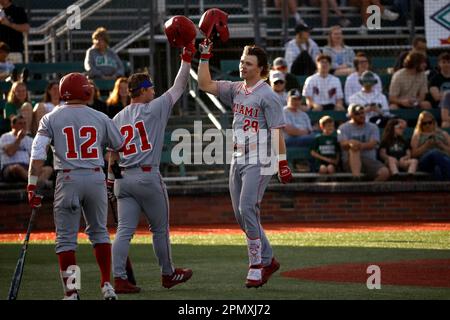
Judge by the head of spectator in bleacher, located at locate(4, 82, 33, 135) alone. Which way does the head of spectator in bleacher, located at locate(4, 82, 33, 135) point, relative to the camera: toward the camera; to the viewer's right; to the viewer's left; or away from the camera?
toward the camera

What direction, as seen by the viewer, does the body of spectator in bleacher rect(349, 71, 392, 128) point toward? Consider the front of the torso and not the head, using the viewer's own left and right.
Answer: facing the viewer

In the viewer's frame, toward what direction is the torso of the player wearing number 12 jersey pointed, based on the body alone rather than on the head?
away from the camera

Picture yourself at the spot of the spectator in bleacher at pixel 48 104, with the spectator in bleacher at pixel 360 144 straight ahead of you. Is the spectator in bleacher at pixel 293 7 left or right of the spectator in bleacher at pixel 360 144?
left

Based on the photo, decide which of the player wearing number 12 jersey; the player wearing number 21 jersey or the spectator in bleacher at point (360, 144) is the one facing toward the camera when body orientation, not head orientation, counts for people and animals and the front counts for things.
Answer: the spectator in bleacher

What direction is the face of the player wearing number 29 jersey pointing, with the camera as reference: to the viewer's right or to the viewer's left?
to the viewer's left

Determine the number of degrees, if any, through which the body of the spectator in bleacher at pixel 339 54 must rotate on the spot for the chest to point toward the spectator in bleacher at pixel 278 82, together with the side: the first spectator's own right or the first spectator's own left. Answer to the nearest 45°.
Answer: approximately 45° to the first spectator's own right

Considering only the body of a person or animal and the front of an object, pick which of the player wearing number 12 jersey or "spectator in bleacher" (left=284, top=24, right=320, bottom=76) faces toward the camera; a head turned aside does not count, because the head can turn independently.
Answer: the spectator in bleacher

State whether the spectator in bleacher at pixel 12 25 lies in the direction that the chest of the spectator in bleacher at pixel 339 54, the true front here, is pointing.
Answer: no

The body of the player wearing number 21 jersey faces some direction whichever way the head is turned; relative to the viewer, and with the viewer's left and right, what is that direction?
facing away from the viewer and to the right of the viewer

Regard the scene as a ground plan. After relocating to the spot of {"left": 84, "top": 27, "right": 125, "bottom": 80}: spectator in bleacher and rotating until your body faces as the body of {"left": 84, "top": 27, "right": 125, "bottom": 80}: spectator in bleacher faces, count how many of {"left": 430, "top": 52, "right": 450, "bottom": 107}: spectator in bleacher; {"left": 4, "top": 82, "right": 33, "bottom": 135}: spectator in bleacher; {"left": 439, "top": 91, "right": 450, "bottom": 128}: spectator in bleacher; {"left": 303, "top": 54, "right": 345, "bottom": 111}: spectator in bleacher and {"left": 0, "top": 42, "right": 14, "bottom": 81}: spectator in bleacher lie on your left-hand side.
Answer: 3

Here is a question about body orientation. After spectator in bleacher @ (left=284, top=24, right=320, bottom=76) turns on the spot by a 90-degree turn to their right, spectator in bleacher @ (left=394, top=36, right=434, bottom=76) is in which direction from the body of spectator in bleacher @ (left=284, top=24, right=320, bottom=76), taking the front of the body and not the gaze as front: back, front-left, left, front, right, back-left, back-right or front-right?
back

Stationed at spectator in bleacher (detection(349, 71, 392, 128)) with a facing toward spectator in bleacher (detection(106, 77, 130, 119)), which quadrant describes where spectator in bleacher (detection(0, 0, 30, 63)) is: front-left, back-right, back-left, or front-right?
front-right

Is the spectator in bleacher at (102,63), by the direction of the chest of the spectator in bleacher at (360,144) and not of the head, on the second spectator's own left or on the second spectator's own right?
on the second spectator's own right

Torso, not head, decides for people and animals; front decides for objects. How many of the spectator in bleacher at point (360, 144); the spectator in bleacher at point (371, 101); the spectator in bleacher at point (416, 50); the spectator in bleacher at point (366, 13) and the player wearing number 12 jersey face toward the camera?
4

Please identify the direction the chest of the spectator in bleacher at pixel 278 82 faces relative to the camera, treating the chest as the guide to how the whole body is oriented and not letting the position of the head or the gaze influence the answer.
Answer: toward the camera

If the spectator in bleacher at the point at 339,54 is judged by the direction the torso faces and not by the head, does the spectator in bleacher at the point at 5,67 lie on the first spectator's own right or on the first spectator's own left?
on the first spectator's own right

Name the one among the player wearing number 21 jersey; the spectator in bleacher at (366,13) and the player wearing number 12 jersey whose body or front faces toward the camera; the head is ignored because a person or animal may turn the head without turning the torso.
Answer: the spectator in bleacher

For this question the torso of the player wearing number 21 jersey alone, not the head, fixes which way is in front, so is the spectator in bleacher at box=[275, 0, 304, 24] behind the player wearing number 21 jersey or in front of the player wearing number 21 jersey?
in front

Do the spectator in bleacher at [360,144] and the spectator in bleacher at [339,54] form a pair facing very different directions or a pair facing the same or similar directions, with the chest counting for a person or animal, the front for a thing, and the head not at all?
same or similar directions

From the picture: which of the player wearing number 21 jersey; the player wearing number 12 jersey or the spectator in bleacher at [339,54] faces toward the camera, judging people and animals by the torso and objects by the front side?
the spectator in bleacher

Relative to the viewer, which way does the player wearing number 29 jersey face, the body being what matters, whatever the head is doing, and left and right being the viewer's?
facing the viewer and to the left of the viewer

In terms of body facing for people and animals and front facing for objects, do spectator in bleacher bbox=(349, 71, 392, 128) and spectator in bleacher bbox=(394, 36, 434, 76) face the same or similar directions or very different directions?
same or similar directions
